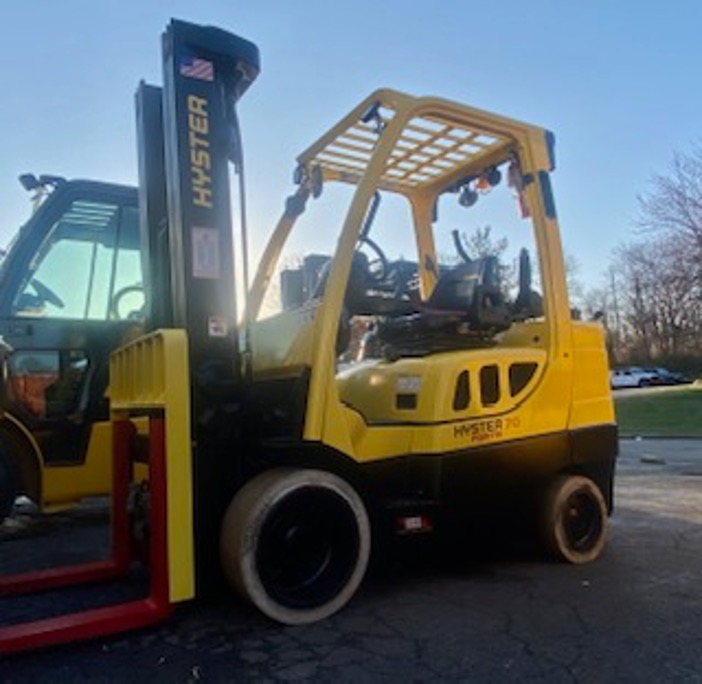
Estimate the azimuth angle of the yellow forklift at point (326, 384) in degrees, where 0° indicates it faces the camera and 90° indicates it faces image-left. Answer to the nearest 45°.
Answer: approximately 45°
